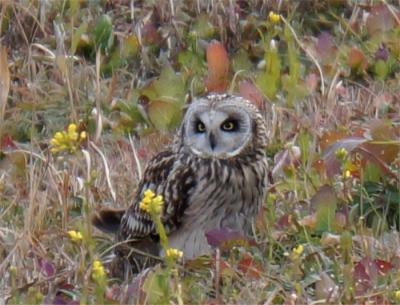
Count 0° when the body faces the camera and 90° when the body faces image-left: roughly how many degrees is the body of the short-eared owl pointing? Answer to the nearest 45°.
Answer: approximately 315°

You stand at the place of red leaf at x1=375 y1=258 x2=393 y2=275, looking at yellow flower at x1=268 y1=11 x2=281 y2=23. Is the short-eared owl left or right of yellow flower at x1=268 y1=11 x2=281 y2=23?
left

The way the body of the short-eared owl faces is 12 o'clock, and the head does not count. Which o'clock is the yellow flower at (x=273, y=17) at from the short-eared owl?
The yellow flower is roughly at 8 o'clock from the short-eared owl.

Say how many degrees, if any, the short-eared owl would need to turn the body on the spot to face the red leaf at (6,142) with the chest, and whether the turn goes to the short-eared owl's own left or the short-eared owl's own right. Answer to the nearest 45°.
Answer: approximately 180°

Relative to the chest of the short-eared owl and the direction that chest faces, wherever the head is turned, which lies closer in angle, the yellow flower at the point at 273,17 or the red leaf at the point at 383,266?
the red leaf

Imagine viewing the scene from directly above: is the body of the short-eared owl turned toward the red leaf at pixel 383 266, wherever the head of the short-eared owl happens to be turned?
yes
